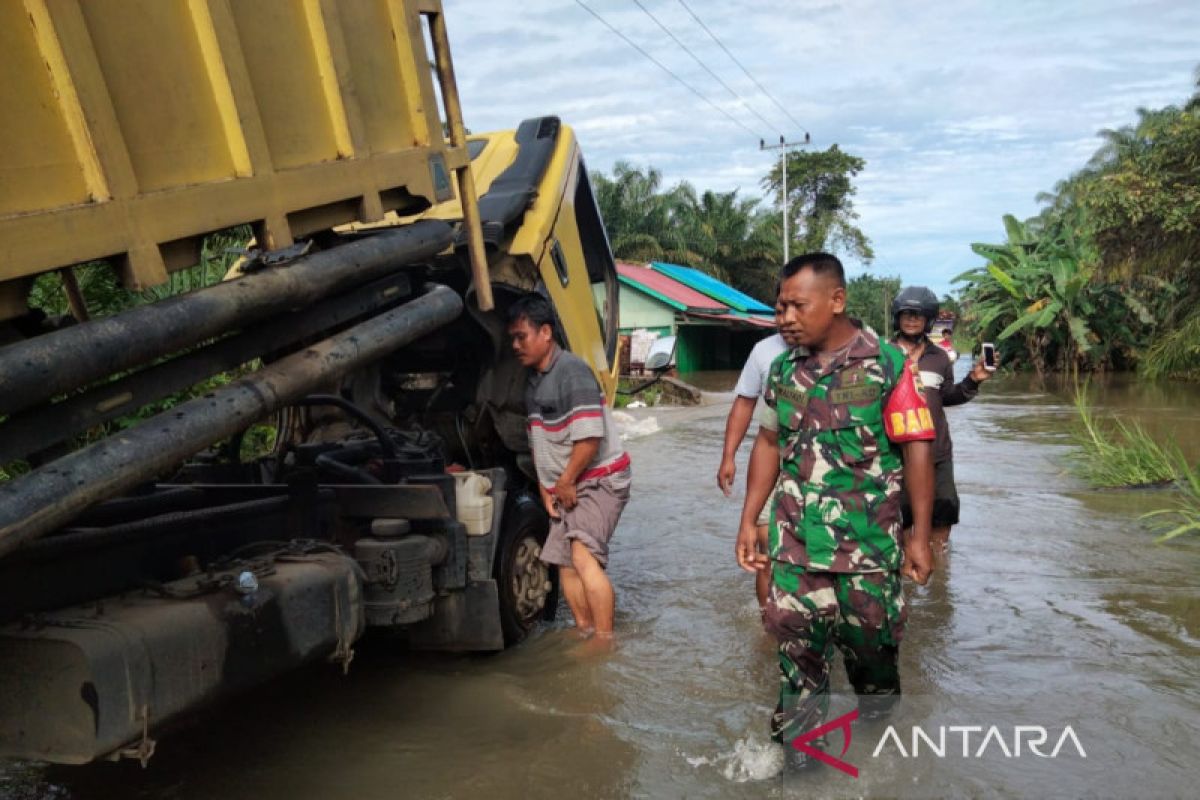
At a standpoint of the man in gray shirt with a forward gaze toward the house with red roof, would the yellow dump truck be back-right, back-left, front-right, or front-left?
back-left

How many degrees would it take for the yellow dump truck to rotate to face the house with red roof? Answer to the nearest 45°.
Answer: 0° — it already faces it

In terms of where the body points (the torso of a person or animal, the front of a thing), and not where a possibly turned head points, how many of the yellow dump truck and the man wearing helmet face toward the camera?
1

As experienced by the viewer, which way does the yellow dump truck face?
facing away from the viewer and to the right of the viewer

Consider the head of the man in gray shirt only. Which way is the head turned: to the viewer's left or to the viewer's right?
to the viewer's left

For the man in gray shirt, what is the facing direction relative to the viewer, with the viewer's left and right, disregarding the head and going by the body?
facing the viewer and to the left of the viewer

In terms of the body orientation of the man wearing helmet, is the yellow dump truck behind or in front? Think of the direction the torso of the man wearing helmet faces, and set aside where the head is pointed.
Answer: in front

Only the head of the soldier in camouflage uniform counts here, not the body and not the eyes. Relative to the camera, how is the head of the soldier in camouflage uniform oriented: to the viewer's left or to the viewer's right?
to the viewer's left

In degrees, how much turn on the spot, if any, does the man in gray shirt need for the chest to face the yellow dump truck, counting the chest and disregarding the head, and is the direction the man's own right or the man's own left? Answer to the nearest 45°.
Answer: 0° — they already face it

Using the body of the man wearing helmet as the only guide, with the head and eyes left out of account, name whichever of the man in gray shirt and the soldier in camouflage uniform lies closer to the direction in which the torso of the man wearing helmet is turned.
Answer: the soldier in camouflage uniform
